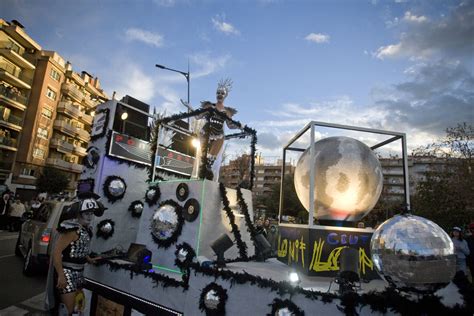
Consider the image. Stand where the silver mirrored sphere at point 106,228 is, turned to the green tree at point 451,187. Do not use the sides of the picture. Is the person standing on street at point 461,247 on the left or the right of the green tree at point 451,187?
right

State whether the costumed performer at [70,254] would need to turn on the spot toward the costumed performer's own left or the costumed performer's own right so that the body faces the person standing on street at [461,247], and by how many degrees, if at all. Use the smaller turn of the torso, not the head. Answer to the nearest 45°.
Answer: approximately 45° to the costumed performer's own left

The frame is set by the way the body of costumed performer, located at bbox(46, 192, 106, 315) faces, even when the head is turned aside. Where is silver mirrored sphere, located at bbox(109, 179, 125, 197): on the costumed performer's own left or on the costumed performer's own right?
on the costumed performer's own left

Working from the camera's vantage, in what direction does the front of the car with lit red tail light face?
facing away from the viewer and to the left of the viewer

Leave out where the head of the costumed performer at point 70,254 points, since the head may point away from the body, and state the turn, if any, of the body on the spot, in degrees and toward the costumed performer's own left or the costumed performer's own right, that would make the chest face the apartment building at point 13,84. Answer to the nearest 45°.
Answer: approximately 135° to the costumed performer's own left

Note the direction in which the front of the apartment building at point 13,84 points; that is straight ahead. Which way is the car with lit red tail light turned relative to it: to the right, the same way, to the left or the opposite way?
the opposite way

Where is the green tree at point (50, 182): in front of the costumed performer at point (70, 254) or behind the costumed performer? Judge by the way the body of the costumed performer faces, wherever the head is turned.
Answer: behind

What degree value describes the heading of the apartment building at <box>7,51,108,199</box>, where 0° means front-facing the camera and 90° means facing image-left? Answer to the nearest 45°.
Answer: approximately 315°

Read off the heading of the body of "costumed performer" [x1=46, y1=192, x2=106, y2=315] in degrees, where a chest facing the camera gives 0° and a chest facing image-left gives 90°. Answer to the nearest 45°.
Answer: approximately 315°
